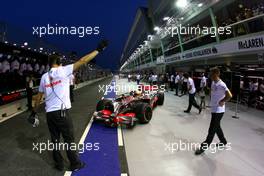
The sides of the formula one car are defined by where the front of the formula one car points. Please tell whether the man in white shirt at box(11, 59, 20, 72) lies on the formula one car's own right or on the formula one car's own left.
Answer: on the formula one car's own right

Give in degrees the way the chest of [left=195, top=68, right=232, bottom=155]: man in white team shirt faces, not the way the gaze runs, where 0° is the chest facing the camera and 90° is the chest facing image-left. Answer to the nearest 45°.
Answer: approximately 45°

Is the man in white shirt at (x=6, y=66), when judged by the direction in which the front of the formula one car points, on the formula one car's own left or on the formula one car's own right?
on the formula one car's own right

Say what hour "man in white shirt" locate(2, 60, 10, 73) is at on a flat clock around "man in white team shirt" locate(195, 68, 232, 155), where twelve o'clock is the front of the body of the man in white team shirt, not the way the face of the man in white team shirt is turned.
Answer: The man in white shirt is roughly at 2 o'clock from the man in white team shirt.

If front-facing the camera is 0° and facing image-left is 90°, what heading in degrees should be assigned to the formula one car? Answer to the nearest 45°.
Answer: approximately 45°

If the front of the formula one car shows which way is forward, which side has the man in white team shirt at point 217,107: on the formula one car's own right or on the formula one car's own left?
on the formula one car's own left

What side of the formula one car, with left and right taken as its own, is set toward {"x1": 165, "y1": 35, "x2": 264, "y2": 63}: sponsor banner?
back
